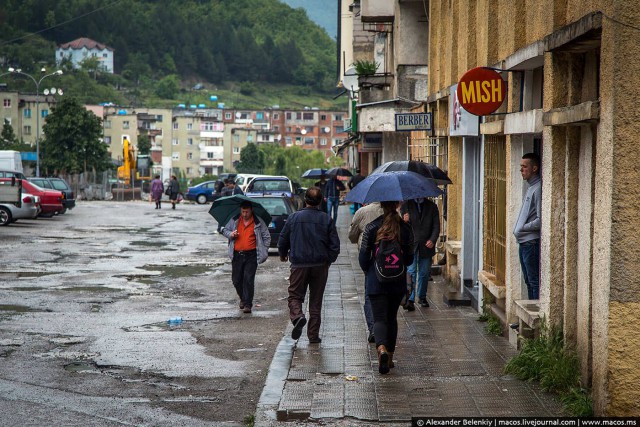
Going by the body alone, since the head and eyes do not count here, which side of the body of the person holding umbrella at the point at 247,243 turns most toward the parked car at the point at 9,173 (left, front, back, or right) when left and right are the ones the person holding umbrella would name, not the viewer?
back

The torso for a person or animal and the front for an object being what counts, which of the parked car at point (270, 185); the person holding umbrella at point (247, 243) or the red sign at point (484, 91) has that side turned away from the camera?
the parked car

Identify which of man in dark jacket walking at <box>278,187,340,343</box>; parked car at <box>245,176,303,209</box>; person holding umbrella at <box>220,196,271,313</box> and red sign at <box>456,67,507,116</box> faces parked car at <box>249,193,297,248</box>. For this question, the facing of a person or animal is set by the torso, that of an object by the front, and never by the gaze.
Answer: the man in dark jacket walking

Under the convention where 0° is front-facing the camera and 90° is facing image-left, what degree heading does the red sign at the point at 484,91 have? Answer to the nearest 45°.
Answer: approximately 0°

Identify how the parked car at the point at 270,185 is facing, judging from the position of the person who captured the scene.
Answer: facing away from the viewer

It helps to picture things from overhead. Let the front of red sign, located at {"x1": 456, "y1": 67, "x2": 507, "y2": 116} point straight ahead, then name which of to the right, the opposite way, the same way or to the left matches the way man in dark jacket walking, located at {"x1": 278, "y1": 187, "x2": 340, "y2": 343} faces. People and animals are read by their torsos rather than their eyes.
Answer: the opposite way

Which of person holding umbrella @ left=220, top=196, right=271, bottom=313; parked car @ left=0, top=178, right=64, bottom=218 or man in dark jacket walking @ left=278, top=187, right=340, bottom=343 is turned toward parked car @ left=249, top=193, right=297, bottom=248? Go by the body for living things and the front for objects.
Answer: the man in dark jacket walking

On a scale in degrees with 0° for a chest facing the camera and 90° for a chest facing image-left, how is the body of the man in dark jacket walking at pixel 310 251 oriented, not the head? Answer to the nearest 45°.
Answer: approximately 180°

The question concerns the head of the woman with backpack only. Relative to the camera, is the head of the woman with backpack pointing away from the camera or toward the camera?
away from the camera

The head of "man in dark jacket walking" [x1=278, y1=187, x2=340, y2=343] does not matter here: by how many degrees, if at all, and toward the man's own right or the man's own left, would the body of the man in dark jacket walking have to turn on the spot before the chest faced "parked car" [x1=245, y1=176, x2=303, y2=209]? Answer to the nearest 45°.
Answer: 0° — they already face it

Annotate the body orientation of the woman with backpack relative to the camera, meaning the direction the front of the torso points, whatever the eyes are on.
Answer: away from the camera

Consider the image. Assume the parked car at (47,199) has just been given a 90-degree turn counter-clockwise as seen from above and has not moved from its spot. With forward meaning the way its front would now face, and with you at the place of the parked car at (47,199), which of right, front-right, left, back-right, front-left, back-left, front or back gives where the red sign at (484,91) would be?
front

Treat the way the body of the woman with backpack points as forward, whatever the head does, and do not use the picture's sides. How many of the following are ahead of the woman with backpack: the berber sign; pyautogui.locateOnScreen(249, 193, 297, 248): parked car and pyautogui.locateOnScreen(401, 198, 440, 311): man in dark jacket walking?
3
